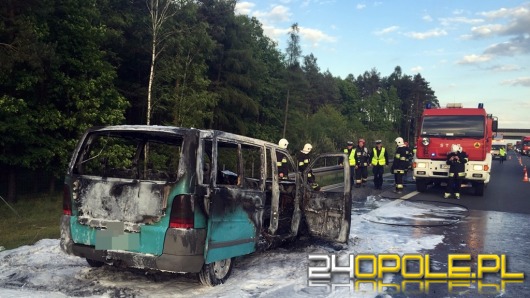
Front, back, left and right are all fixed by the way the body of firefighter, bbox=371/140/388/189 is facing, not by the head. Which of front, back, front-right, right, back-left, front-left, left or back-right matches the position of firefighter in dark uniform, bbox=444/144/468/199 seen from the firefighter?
front-left

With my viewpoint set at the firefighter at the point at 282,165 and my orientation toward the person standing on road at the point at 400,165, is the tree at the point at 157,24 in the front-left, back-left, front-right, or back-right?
front-left

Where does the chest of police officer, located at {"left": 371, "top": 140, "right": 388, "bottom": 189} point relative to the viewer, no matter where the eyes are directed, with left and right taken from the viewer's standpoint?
facing the viewer

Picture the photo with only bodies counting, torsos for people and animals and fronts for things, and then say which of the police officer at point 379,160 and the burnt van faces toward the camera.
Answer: the police officer

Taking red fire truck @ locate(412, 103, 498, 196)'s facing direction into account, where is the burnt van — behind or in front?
in front

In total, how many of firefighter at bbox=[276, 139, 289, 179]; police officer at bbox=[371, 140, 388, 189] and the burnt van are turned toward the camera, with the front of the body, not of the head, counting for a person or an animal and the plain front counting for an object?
1

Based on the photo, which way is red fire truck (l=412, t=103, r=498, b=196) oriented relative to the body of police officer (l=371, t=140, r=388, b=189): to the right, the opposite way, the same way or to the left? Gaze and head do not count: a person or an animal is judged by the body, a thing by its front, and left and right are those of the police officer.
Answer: the same way

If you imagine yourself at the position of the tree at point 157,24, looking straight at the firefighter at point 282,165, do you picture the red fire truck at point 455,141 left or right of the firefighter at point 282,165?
left

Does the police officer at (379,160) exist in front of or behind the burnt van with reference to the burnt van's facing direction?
in front

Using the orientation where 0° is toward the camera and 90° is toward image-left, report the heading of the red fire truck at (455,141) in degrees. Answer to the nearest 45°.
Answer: approximately 0°

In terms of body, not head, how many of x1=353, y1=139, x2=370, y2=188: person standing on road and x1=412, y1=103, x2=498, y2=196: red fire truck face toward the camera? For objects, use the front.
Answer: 2
